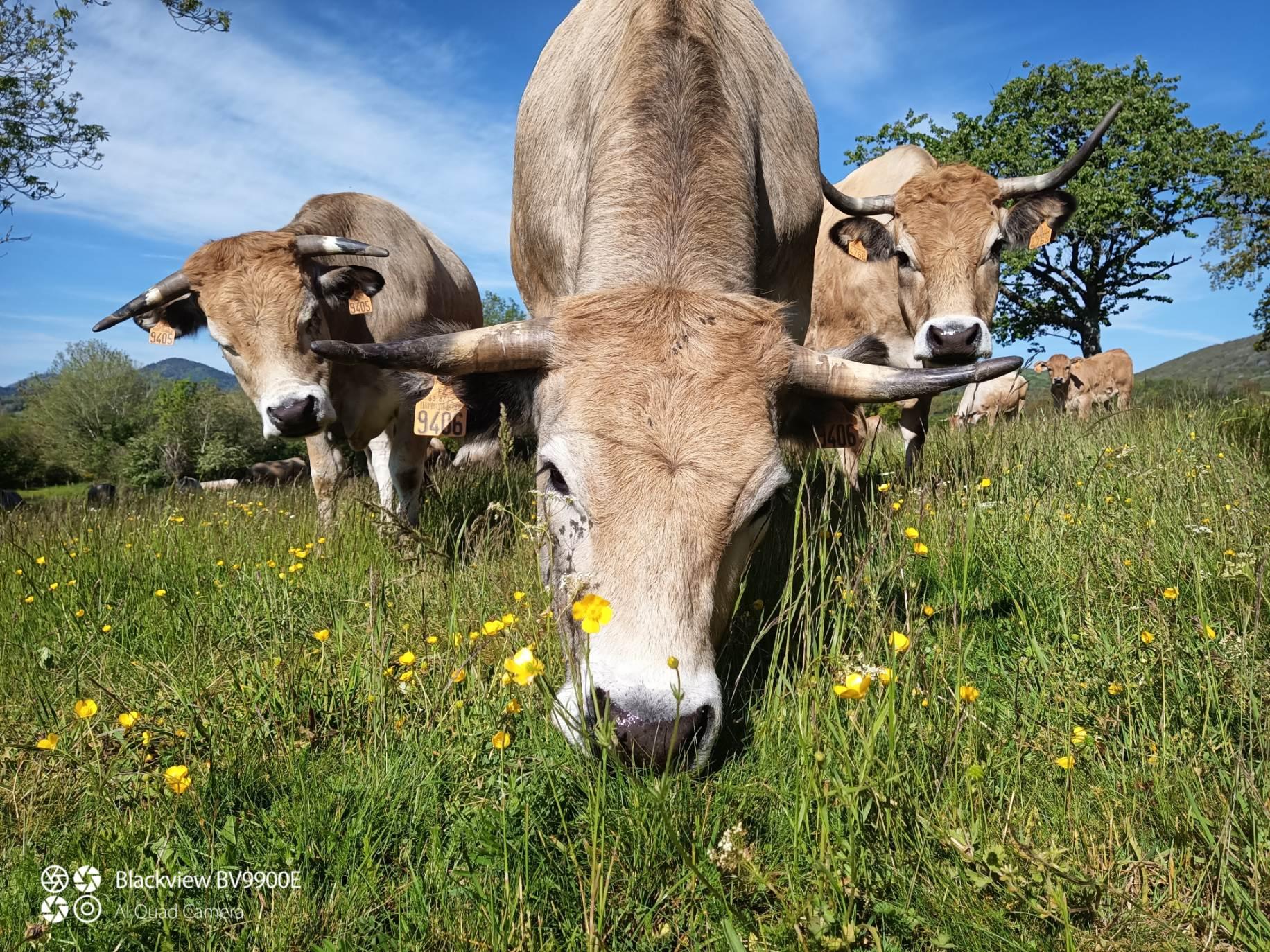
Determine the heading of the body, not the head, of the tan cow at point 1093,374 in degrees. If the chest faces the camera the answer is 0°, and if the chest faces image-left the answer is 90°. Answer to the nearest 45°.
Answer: approximately 45°

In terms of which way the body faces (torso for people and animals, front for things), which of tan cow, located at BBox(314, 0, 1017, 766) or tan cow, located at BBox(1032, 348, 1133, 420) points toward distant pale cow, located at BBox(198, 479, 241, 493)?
tan cow, located at BBox(1032, 348, 1133, 420)

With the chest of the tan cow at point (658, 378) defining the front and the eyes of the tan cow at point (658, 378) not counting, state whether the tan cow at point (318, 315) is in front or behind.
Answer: behind

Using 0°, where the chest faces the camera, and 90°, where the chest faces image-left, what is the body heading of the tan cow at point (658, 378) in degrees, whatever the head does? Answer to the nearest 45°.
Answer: approximately 0°

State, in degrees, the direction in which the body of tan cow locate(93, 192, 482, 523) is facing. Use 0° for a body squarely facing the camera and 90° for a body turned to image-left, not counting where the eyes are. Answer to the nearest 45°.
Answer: approximately 45°

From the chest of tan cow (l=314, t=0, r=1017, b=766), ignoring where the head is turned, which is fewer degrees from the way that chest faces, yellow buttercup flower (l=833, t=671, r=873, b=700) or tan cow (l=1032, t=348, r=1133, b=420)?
the yellow buttercup flower
